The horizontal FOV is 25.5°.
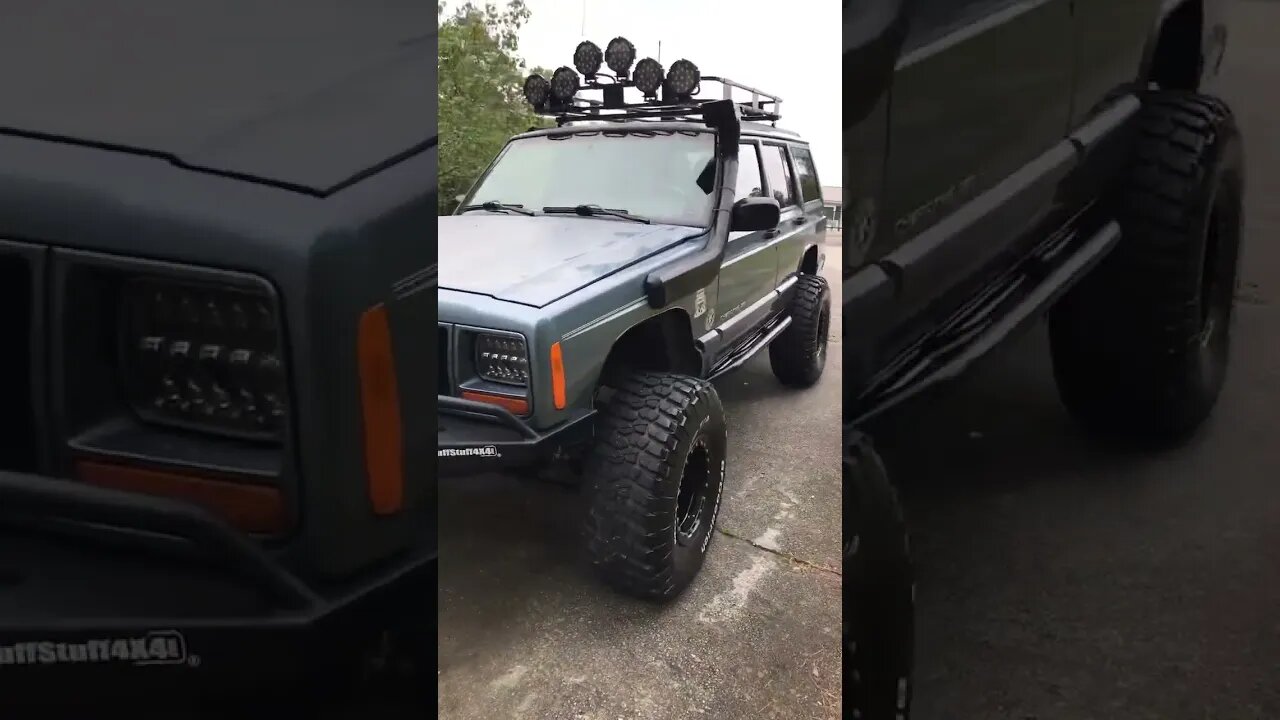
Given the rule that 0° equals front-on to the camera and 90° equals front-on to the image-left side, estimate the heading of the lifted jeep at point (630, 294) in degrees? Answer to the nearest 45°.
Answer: approximately 45°
